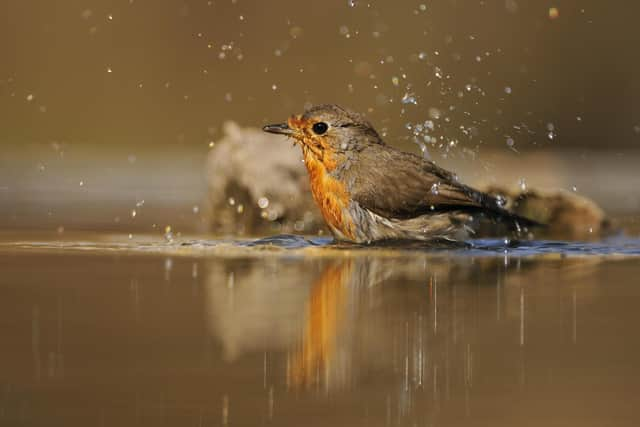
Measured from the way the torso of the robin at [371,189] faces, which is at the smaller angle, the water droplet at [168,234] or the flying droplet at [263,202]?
the water droplet

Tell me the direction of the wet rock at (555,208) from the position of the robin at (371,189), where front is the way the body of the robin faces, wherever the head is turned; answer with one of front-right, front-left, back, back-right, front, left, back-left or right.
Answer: back-right

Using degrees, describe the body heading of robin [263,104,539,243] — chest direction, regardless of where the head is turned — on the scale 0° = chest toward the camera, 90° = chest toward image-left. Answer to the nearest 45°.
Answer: approximately 90°

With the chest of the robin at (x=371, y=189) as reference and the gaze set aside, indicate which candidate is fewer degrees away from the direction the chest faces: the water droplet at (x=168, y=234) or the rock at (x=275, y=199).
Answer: the water droplet

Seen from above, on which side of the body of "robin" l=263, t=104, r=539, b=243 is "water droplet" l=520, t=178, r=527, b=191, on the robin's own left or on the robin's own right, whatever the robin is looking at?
on the robin's own right

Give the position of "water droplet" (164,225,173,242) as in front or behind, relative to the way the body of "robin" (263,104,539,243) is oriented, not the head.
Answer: in front

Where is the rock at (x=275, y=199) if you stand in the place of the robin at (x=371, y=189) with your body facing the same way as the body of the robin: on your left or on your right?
on your right
